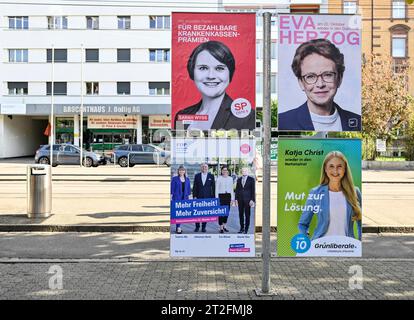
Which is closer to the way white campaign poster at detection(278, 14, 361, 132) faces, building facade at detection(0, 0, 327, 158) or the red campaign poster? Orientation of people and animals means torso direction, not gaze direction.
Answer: the red campaign poster

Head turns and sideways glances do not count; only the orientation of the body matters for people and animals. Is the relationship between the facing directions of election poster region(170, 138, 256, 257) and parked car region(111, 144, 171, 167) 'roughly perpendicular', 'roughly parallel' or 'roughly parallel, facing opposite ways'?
roughly perpendicular

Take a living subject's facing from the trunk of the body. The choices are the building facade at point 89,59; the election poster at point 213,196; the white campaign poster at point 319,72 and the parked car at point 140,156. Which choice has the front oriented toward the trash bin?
the building facade

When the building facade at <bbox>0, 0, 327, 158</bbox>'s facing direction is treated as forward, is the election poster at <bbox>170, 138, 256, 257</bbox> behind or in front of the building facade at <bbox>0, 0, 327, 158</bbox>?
in front

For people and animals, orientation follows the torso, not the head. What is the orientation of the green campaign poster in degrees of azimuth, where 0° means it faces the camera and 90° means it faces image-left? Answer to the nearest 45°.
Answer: approximately 0°

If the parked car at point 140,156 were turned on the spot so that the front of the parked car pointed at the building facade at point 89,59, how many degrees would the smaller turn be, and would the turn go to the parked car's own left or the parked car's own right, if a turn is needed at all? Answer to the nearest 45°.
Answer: approximately 90° to the parked car's own left

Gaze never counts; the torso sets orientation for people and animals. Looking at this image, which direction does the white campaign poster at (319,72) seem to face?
toward the camera

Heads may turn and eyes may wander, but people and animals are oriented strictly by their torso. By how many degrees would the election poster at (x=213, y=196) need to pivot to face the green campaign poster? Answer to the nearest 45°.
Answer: approximately 90° to its left

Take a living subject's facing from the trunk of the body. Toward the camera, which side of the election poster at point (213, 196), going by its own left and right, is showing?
front

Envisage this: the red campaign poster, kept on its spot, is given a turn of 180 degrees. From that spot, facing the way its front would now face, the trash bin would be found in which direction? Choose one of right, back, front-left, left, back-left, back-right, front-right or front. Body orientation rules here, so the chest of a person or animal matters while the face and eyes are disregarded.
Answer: front-left

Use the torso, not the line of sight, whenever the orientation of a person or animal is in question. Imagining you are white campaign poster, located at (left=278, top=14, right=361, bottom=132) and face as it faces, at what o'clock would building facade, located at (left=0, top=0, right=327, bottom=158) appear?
The building facade is roughly at 5 o'clock from the white campaign poster.

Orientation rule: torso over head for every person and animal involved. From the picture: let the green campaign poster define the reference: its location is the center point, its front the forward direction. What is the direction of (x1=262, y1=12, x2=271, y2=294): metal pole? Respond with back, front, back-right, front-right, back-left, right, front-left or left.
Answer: front-right
